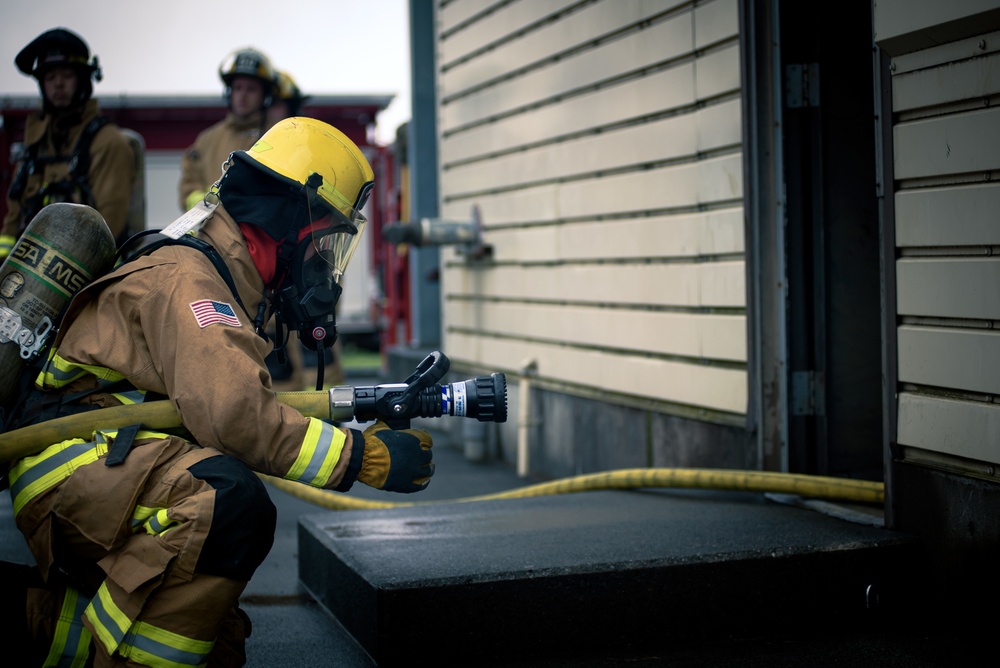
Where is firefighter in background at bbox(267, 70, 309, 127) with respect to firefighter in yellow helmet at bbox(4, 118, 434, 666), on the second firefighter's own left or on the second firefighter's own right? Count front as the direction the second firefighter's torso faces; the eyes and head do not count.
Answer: on the second firefighter's own left

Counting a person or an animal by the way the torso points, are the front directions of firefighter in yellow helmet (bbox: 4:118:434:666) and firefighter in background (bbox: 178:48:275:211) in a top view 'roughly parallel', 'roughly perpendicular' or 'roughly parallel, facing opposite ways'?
roughly perpendicular

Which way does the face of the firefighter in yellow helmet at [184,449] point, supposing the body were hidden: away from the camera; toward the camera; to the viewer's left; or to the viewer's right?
to the viewer's right

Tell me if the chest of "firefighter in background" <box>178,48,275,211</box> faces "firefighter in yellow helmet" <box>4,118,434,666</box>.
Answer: yes

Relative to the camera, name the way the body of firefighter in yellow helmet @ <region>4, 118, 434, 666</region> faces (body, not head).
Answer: to the viewer's right

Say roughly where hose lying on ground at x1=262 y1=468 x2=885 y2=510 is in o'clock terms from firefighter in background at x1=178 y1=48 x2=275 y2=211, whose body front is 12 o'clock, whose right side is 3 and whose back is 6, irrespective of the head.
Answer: The hose lying on ground is roughly at 11 o'clock from the firefighter in background.

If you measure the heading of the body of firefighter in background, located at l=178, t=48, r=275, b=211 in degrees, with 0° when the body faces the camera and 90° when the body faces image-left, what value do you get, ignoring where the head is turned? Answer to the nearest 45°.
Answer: approximately 0°

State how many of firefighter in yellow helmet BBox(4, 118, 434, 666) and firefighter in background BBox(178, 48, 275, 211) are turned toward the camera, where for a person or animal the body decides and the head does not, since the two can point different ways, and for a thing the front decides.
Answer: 1

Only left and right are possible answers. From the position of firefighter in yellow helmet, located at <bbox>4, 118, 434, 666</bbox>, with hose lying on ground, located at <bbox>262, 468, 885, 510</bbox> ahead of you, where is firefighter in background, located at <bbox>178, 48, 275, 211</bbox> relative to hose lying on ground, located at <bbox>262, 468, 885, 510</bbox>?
left

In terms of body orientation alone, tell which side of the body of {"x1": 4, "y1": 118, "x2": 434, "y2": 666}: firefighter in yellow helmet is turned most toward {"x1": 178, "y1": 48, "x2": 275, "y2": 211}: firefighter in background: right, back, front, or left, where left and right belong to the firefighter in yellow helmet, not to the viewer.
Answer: left

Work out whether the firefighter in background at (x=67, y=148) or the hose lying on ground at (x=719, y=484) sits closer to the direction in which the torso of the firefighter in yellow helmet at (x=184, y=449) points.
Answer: the hose lying on ground
